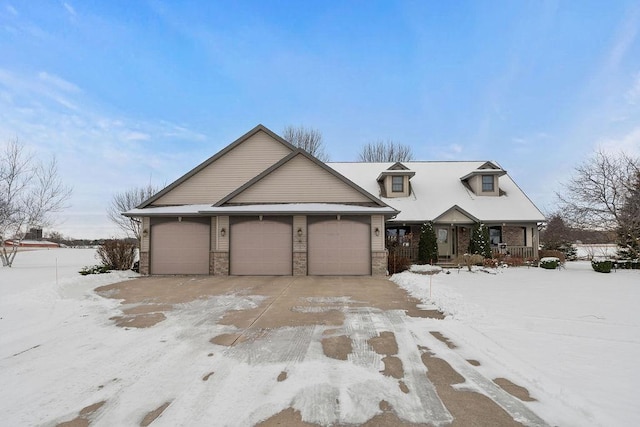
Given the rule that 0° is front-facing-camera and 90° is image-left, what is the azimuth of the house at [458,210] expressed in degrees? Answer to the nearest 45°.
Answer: approximately 0°

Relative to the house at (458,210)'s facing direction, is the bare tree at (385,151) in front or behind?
behind

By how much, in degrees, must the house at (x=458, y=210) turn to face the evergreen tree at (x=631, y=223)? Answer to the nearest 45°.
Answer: approximately 90° to its left

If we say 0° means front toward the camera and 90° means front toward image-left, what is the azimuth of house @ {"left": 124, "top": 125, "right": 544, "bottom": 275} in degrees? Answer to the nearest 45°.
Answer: approximately 0°

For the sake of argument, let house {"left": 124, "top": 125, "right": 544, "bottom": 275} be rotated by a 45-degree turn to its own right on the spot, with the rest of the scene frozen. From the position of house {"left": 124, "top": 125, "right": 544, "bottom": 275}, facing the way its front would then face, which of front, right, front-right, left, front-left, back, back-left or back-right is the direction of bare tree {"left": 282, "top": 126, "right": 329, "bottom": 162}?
back-right

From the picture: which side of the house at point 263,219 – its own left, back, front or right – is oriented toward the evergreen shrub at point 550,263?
left

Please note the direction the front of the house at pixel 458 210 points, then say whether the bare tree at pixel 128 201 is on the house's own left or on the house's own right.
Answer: on the house's own right

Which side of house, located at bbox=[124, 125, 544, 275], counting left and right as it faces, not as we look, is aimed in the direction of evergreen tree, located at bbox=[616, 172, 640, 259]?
left
